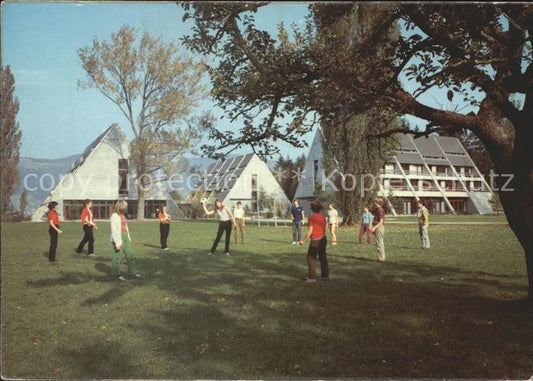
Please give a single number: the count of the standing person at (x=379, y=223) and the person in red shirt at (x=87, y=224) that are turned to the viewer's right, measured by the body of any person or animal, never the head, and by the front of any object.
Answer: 1

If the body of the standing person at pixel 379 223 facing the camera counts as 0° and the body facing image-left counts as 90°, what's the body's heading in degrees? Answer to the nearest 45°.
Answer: approximately 90°

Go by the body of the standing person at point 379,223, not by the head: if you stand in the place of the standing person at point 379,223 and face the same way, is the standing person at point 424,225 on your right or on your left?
on your right

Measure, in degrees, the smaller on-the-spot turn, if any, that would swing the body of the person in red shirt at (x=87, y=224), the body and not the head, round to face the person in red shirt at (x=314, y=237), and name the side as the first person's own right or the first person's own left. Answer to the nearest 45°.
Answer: approximately 45° to the first person's own right

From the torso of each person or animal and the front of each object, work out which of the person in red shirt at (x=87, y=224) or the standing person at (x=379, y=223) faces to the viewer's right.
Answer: the person in red shirt

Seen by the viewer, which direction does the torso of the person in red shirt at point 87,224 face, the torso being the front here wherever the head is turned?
to the viewer's right

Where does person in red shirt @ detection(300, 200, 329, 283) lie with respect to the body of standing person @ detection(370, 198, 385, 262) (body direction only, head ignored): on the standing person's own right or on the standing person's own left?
on the standing person's own left

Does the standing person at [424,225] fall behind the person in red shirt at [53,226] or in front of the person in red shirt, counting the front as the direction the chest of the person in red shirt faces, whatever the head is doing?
in front

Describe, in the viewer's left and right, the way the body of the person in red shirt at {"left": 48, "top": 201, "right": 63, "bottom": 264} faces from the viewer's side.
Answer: facing to the right of the viewer

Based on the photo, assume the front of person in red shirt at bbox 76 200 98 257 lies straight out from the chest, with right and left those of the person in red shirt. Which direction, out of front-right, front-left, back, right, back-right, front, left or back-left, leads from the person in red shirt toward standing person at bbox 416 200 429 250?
front

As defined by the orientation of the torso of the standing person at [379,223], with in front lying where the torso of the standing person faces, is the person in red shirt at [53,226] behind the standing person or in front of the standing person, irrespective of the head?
in front
